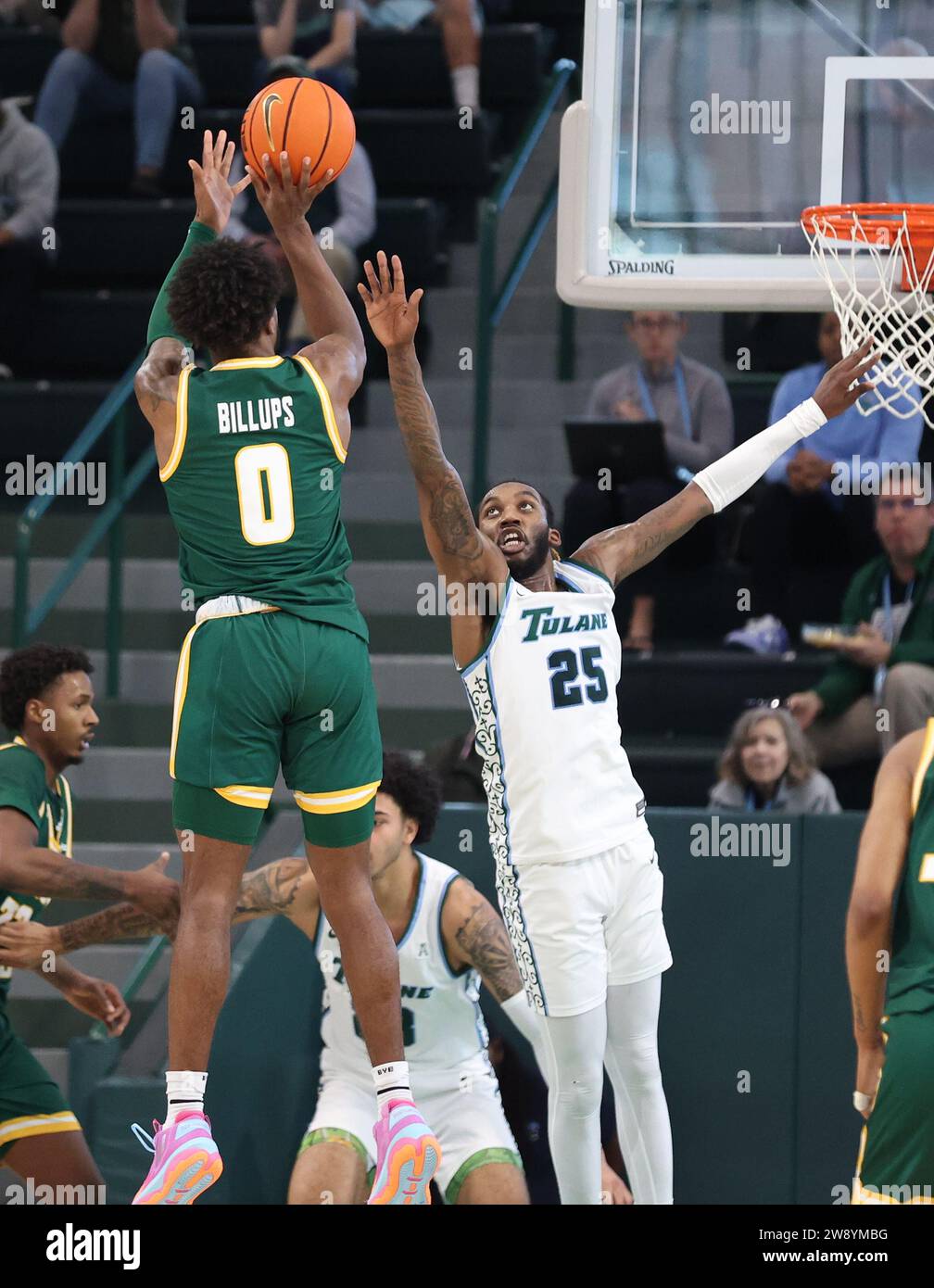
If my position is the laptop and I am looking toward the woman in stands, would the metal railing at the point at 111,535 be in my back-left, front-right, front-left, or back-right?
back-right

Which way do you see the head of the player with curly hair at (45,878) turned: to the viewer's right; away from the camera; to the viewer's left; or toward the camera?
to the viewer's right

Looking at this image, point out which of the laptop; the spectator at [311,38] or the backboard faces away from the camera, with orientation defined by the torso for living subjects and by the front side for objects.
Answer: the laptop

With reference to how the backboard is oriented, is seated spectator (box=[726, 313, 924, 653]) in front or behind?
behind

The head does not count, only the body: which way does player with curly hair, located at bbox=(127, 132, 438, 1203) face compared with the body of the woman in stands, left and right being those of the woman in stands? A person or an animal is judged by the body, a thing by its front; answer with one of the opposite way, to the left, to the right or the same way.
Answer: the opposite way

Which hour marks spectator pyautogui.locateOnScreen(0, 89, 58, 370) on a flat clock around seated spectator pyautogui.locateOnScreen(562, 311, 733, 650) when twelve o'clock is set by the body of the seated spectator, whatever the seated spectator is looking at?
The spectator is roughly at 4 o'clock from the seated spectator.

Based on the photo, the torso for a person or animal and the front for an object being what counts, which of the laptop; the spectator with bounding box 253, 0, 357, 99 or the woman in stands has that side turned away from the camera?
the laptop

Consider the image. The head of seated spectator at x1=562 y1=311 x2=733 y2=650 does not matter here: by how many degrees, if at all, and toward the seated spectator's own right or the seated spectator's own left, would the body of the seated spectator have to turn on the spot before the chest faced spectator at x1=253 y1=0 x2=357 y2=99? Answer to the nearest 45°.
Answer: approximately 135° to the seated spectator's own right

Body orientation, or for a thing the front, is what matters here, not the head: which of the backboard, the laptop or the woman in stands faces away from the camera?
the laptop

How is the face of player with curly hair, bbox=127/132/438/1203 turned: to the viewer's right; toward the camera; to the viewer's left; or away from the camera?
away from the camera

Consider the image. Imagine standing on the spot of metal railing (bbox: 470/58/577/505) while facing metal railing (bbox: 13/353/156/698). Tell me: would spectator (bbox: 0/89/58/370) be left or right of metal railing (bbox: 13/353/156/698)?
right

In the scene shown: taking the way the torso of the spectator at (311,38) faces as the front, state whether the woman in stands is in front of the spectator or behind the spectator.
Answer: in front

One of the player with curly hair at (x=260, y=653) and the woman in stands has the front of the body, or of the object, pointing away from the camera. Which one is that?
the player with curly hair
